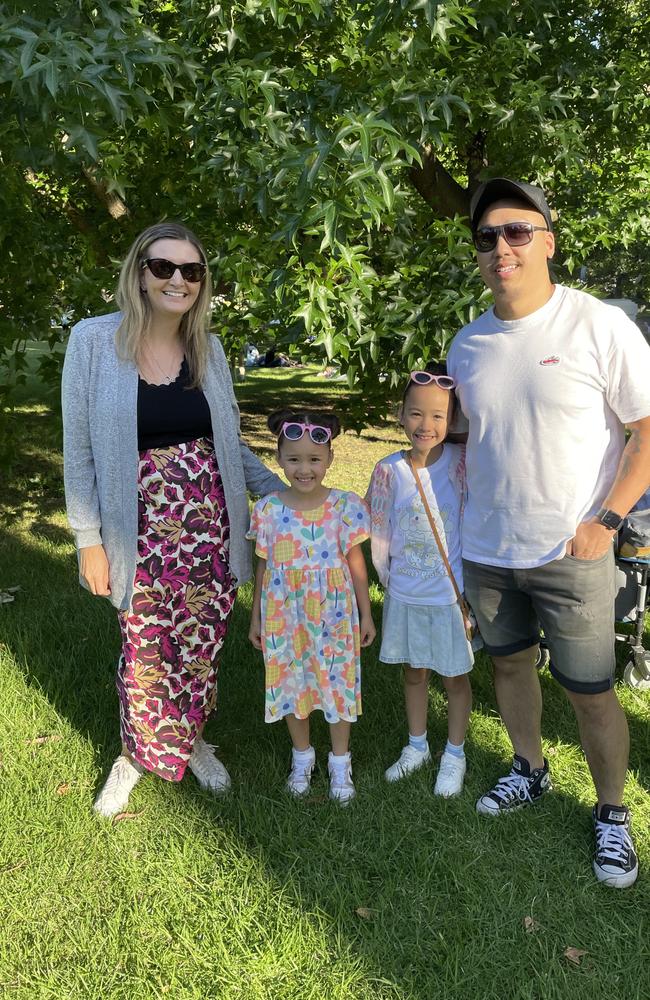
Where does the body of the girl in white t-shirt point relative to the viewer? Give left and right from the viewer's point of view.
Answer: facing the viewer

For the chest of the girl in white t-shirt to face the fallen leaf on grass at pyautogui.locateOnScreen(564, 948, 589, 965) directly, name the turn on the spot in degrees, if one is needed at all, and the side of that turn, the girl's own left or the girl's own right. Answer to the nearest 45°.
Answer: approximately 45° to the girl's own left

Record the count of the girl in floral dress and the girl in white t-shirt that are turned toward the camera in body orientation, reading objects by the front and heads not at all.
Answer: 2

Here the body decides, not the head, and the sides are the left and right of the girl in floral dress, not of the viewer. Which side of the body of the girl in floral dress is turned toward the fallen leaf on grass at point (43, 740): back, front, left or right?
right

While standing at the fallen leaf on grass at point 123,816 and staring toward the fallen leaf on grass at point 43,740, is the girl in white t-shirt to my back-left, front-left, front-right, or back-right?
back-right

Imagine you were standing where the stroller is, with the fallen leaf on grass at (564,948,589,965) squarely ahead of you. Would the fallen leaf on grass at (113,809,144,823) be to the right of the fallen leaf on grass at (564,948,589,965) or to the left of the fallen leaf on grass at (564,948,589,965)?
right

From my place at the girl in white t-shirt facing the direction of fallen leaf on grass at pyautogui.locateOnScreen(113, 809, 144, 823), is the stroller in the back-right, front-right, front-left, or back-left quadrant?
back-right

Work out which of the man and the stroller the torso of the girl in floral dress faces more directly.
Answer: the man

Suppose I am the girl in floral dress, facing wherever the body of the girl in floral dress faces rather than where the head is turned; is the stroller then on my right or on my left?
on my left

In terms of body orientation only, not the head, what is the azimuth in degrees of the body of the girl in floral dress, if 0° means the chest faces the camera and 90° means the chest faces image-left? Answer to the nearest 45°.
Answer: approximately 0°
